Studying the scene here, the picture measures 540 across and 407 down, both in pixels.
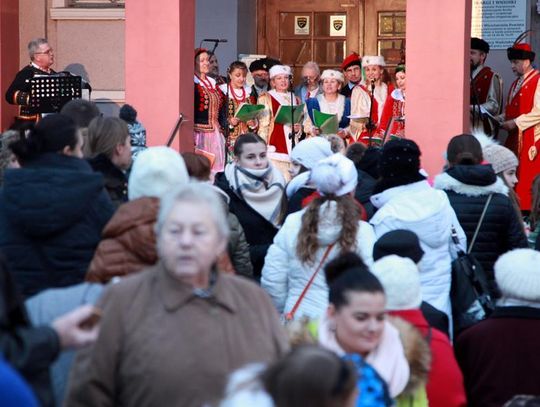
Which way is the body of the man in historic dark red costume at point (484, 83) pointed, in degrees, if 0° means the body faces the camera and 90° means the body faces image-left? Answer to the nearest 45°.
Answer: approximately 45°

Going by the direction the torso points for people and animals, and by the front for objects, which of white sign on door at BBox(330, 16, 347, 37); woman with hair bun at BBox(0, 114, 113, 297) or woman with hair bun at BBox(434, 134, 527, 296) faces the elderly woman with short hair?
the white sign on door

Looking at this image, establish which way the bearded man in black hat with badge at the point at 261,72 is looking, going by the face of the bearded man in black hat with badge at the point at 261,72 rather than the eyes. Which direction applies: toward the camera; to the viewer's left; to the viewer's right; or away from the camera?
toward the camera

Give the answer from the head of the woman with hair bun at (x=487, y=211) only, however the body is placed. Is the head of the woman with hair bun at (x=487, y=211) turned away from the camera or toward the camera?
away from the camera

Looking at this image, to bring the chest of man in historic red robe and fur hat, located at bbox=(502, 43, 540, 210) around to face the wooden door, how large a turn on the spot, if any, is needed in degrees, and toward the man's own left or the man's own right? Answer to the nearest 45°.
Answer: approximately 90° to the man's own right

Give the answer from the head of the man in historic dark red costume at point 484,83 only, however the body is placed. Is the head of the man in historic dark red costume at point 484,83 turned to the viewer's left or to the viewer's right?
to the viewer's left

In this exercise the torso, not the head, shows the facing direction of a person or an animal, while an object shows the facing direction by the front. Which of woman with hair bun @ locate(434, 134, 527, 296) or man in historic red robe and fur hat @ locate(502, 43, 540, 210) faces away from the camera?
the woman with hair bun

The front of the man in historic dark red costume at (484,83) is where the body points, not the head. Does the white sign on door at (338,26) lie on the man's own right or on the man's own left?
on the man's own right

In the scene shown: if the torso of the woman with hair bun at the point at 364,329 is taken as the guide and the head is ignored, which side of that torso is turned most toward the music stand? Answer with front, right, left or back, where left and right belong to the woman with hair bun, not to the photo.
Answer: back

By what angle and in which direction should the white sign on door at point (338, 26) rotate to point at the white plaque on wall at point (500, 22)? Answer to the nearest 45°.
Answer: approximately 45° to its left

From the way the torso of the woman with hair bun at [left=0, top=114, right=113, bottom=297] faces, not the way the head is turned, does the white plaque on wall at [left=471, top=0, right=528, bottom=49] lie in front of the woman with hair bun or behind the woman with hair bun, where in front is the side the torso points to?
in front

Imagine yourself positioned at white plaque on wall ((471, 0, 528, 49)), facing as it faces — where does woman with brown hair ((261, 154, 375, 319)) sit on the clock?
The woman with brown hair is roughly at 12 o'clock from the white plaque on wall.

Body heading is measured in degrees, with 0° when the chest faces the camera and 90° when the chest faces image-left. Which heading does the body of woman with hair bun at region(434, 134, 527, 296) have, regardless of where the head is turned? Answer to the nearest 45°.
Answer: approximately 180°

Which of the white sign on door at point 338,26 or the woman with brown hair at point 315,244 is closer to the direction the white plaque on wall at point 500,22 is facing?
the woman with brown hair

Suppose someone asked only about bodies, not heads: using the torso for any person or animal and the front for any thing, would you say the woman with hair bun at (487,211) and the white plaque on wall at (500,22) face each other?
yes

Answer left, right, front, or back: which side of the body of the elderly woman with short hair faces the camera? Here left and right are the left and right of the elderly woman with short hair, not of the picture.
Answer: front

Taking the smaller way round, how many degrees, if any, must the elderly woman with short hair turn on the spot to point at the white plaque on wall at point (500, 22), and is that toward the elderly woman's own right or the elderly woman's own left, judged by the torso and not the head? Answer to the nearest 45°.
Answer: approximately 180°

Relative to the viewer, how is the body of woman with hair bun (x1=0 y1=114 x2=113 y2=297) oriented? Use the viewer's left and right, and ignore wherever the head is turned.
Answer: facing away from the viewer and to the right of the viewer

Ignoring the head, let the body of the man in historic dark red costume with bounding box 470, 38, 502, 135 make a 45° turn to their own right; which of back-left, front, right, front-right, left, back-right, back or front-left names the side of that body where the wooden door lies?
front-right

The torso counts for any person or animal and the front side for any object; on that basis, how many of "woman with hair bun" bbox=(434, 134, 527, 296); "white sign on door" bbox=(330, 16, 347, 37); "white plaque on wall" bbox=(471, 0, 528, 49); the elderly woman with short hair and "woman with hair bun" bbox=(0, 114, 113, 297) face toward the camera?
3

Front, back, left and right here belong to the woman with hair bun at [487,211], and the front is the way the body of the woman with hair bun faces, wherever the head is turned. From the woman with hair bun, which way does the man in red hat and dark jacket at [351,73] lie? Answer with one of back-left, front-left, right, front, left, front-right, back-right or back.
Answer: front

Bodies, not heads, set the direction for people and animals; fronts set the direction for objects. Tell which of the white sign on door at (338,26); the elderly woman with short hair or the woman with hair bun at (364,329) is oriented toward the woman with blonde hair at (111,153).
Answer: the white sign on door

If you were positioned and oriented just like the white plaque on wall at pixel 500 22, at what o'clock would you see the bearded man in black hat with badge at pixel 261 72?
The bearded man in black hat with badge is roughly at 3 o'clock from the white plaque on wall.

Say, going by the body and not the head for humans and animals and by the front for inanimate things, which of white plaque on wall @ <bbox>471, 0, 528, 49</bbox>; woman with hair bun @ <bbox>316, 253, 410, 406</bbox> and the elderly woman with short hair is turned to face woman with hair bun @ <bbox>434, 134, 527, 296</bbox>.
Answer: the white plaque on wall

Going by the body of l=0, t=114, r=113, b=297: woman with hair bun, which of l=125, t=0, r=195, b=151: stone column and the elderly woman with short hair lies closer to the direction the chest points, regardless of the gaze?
the stone column
